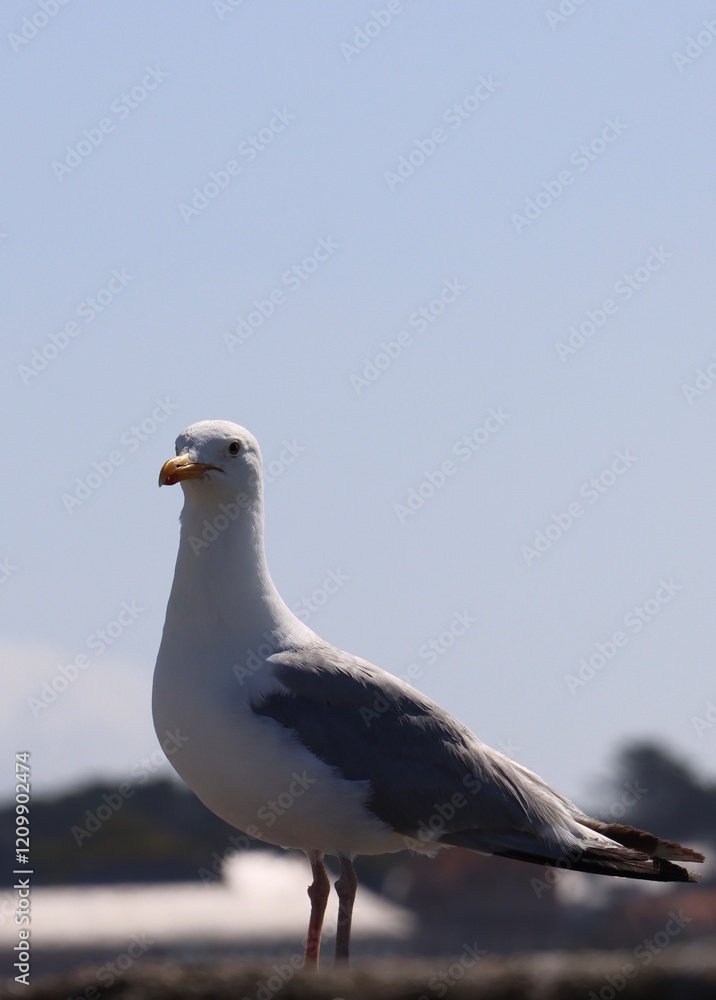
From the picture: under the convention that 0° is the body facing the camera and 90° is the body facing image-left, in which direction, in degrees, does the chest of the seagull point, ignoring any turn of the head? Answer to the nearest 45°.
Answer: approximately 90°
